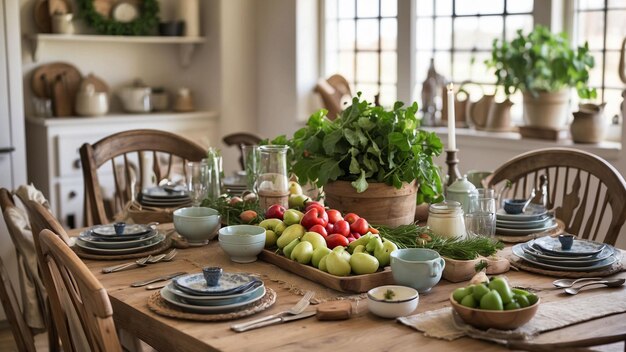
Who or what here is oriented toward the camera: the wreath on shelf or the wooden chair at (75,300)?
the wreath on shelf

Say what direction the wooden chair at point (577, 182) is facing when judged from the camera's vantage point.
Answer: facing the viewer and to the left of the viewer

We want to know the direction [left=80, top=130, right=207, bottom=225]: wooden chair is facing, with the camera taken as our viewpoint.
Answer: facing the viewer and to the right of the viewer

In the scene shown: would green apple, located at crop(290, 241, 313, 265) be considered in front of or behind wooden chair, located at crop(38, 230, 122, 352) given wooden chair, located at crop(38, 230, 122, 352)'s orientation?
in front

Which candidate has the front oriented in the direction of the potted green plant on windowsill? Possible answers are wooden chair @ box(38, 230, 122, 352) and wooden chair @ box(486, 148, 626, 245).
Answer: wooden chair @ box(38, 230, 122, 352)

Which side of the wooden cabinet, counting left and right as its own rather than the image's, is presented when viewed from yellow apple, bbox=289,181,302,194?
front

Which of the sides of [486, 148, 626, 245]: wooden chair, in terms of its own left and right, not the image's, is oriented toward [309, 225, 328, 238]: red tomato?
front

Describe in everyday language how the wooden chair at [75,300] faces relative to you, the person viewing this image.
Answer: facing away from the viewer and to the right of the viewer

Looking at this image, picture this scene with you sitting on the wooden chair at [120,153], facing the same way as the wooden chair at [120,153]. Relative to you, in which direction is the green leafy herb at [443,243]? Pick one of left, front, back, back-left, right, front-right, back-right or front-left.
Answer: front

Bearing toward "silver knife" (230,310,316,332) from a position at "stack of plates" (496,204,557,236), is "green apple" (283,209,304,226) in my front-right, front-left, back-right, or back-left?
front-right

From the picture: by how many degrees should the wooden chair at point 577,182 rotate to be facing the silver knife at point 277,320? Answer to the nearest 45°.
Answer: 0° — it already faces it

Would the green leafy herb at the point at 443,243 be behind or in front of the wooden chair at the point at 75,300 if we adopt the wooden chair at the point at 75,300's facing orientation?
in front

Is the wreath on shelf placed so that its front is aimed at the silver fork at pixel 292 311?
yes

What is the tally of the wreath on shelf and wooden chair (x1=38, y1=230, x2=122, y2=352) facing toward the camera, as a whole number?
1

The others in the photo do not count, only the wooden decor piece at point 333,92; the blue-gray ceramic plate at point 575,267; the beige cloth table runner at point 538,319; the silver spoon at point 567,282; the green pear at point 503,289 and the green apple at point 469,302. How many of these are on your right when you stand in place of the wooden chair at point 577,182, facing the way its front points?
1
